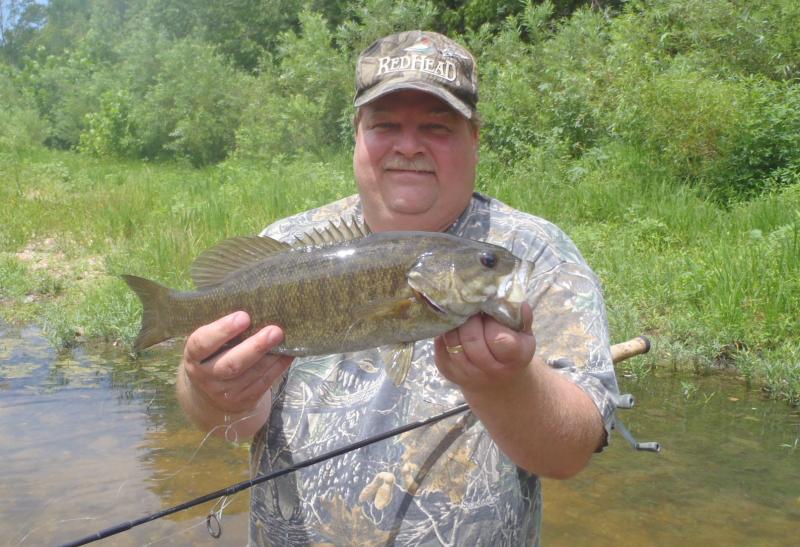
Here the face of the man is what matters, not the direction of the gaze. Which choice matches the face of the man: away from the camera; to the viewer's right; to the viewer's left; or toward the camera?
toward the camera

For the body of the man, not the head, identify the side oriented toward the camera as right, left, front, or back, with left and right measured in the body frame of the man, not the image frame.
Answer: front

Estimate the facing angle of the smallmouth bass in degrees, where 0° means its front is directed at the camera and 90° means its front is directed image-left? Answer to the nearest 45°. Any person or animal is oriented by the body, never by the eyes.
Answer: approximately 270°
